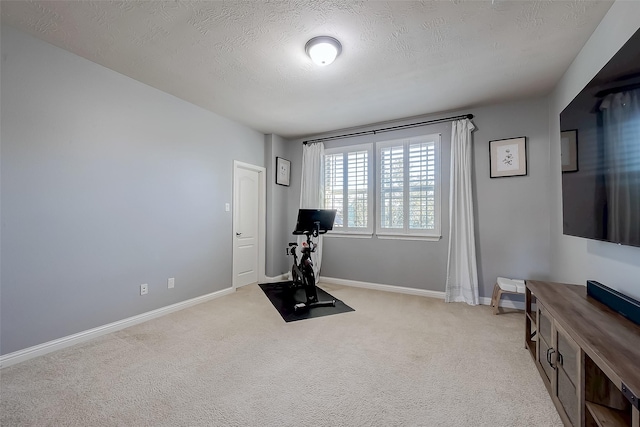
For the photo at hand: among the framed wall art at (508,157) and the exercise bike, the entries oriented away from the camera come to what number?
0

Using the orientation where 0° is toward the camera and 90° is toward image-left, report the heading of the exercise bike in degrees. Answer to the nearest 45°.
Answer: approximately 315°

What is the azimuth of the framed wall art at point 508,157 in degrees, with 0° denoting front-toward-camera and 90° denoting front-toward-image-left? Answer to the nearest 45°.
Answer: approximately 0°

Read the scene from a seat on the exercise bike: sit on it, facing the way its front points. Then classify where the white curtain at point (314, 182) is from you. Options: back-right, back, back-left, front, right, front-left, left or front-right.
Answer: back-left

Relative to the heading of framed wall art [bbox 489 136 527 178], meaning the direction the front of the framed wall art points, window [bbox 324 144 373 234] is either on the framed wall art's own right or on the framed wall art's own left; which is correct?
on the framed wall art's own right

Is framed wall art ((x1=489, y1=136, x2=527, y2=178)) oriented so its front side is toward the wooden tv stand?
yes

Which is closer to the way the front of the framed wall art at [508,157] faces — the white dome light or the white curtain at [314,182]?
the white dome light

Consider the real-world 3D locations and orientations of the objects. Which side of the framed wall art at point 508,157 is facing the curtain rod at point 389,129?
right

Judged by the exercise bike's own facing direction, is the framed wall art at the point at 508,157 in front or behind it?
in front

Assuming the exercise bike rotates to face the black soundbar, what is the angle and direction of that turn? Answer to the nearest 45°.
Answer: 0° — it already faces it

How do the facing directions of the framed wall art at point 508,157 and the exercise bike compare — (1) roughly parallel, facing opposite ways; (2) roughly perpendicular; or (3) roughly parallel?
roughly perpendicular

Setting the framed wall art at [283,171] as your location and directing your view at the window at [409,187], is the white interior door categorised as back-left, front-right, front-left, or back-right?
back-right
